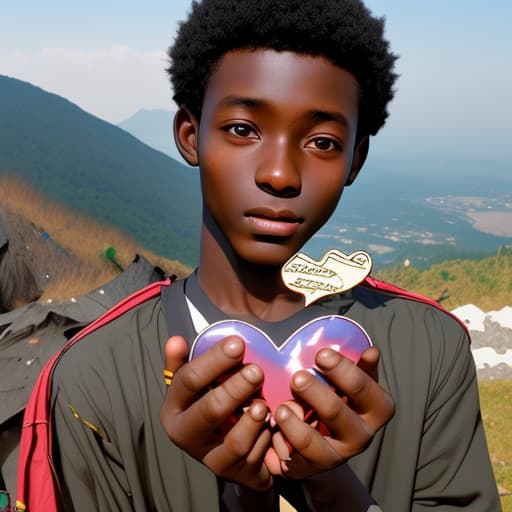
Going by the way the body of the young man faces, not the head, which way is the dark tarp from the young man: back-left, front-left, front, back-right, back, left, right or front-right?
back-right

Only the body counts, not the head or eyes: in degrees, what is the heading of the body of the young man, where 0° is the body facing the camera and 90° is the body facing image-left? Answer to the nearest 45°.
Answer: approximately 0°
